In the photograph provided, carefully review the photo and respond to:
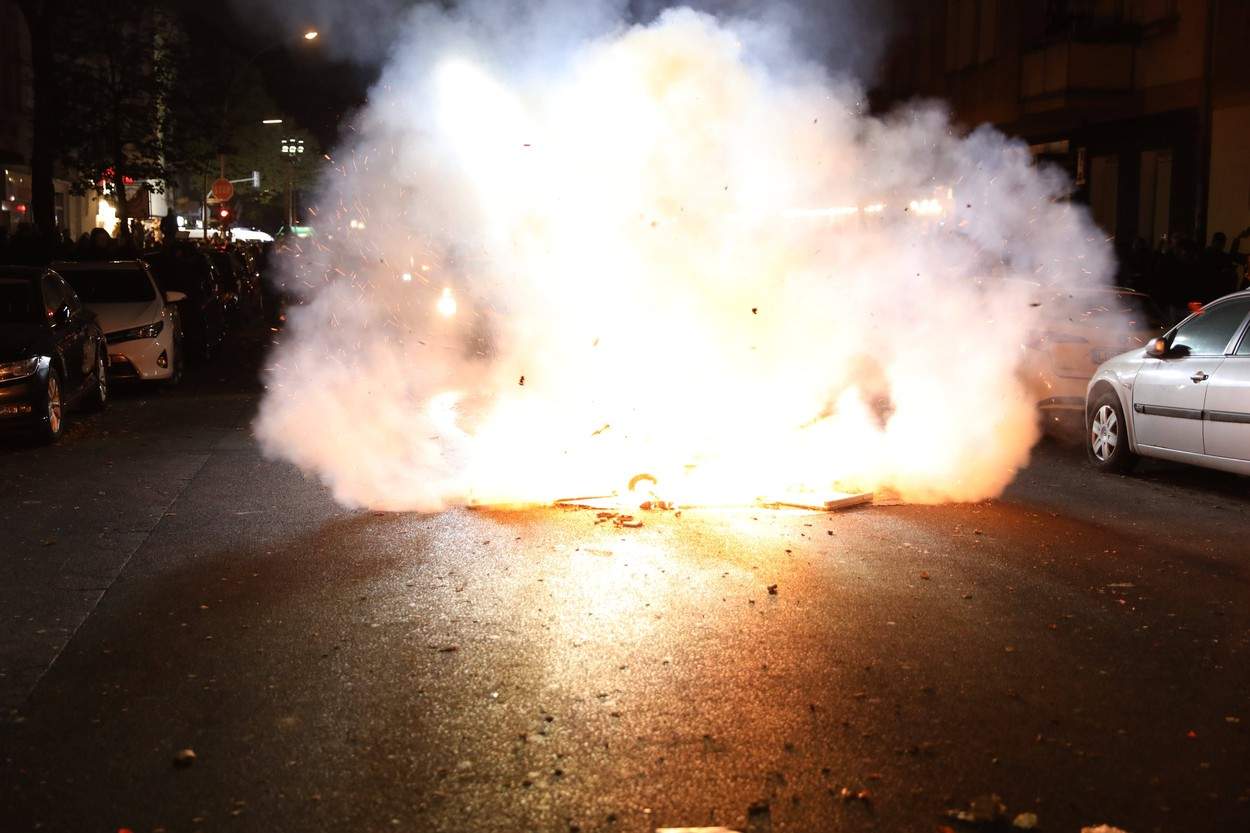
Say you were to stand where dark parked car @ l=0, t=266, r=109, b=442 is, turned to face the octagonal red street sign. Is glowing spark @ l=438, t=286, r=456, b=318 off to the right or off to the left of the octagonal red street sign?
right

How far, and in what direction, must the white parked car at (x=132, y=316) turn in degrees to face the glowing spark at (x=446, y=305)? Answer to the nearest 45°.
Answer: approximately 90° to its left

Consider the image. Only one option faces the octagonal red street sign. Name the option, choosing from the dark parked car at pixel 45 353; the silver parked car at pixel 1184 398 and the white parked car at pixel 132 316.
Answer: the silver parked car at pixel 1184 398

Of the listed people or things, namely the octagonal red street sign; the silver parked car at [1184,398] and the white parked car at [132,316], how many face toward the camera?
2

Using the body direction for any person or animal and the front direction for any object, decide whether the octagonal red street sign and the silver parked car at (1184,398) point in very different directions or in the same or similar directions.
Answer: very different directions

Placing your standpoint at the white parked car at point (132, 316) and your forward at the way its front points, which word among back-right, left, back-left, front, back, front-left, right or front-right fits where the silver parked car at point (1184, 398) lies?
front-left

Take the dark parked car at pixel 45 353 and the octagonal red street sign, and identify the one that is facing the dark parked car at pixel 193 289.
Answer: the octagonal red street sign

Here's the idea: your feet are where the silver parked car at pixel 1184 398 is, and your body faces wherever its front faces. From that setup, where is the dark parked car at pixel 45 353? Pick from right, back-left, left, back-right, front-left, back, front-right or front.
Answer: front-left

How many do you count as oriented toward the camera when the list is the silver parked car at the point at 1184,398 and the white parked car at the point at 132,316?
1

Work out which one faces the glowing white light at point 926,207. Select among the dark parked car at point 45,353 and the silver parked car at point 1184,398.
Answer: the silver parked car

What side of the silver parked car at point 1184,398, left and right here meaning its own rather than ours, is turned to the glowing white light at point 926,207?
front

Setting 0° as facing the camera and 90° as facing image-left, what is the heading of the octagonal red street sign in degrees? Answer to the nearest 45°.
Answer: approximately 0°

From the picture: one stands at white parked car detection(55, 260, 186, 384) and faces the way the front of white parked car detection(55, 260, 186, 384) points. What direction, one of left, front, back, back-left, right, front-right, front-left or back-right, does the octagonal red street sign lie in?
back

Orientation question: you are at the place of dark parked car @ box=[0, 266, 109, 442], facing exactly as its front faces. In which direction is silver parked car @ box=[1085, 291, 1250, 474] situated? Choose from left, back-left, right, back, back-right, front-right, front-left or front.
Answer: left

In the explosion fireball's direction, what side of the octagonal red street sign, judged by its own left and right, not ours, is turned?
front

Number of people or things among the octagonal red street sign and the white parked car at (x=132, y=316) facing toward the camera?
2

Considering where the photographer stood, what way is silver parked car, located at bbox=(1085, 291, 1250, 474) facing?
facing away from the viewer and to the left of the viewer
